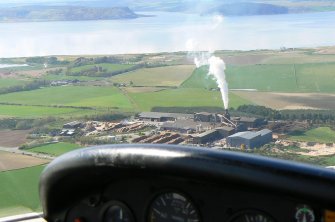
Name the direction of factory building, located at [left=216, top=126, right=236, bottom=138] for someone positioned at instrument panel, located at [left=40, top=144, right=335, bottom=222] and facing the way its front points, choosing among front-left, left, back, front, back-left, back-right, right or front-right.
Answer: back

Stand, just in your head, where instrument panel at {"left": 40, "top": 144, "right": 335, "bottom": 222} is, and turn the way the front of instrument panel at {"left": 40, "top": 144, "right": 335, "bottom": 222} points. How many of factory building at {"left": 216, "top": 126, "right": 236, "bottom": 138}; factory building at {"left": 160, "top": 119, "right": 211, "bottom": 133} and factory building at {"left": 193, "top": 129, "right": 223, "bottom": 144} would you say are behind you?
3

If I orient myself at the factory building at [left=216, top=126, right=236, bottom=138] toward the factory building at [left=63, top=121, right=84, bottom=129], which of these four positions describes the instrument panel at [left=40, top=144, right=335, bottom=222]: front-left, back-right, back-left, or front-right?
back-left

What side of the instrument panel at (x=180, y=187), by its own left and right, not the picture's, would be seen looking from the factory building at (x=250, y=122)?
back

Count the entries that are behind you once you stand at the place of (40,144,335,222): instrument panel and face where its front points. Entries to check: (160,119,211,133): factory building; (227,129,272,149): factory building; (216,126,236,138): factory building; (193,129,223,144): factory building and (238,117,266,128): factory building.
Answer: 5

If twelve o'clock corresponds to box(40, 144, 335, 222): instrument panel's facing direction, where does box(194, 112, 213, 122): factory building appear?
The factory building is roughly at 6 o'clock from the instrument panel.

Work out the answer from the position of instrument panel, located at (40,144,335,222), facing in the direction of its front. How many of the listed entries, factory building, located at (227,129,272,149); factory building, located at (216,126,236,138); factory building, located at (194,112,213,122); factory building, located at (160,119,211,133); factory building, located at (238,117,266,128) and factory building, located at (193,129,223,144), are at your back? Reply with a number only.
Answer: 6

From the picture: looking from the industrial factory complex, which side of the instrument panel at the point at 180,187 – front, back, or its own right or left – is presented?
back

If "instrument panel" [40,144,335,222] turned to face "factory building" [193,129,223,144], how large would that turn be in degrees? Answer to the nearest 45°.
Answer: approximately 180°

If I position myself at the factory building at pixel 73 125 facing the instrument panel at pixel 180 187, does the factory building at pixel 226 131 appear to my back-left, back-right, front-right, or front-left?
front-left

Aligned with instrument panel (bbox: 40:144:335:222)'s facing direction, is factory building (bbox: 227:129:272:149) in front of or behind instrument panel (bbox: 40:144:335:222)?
behind

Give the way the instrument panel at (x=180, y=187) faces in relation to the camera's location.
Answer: facing the viewer

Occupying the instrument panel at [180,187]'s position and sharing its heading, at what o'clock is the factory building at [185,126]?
The factory building is roughly at 6 o'clock from the instrument panel.
